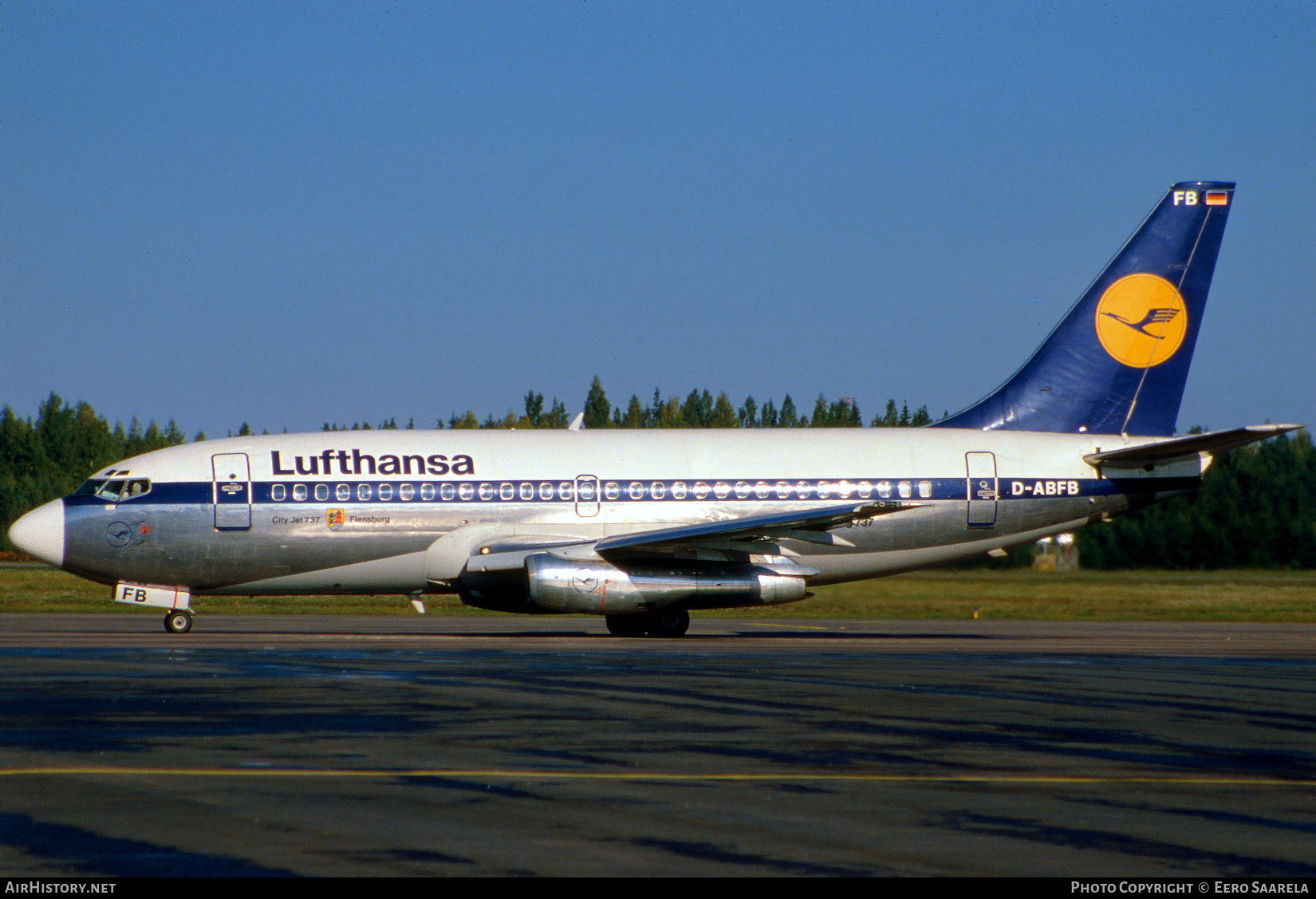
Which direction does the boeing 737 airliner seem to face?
to the viewer's left
